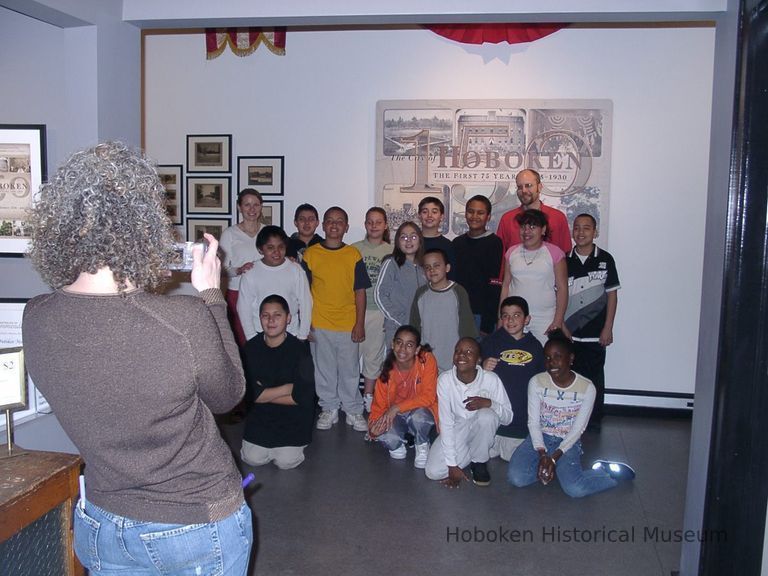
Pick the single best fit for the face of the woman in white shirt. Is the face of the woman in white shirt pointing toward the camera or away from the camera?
toward the camera

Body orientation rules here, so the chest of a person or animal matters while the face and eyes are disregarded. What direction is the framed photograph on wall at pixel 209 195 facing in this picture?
toward the camera

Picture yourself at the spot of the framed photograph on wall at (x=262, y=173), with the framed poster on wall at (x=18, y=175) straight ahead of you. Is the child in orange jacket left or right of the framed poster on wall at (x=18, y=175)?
left

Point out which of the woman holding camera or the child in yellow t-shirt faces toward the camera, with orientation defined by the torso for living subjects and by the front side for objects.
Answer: the child in yellow t-shirt

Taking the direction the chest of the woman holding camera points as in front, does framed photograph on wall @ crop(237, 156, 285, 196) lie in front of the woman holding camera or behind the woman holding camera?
in front

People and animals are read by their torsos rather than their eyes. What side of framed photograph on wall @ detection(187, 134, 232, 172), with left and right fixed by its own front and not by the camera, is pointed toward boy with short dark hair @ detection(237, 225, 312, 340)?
front

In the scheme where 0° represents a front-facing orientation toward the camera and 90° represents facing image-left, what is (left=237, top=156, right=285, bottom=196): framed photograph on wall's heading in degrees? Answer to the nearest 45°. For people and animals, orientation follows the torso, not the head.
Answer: approximately 0°

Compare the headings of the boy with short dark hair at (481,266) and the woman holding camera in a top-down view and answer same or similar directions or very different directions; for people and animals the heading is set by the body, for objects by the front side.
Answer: very different directions

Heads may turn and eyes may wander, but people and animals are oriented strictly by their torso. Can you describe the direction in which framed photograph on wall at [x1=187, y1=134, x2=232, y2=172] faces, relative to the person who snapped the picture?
facing the viewer

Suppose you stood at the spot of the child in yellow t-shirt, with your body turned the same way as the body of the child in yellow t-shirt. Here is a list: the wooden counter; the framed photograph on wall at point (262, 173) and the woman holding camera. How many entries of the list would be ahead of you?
2

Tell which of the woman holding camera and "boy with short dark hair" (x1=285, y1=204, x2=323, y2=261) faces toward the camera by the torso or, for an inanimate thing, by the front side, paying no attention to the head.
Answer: the boy with short dark hair

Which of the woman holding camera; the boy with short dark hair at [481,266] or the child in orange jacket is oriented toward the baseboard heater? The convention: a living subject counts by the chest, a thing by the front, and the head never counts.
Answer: the woman holding camera

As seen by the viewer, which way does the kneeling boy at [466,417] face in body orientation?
toward the camera

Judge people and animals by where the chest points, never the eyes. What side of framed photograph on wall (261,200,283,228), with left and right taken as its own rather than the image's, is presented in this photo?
front

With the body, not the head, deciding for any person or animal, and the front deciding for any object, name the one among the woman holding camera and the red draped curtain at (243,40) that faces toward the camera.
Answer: the red draped curtain
